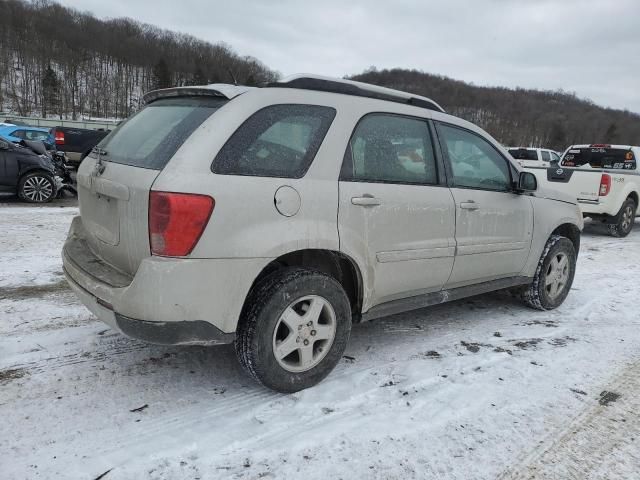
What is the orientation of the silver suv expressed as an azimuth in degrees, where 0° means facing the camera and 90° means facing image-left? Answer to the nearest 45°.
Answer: approximately 225°

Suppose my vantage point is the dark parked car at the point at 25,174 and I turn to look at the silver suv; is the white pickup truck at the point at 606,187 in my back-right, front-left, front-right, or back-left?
front-left

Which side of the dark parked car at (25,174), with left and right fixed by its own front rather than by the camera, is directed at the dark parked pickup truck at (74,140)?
left

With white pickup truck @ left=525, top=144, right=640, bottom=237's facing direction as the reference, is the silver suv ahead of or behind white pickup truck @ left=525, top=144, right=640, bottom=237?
behind

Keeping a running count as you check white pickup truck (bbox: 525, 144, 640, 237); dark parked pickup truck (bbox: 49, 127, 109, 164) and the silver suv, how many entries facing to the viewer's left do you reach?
0

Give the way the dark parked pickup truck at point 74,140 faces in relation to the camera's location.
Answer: facing away from the viewer and to the right of the viewer

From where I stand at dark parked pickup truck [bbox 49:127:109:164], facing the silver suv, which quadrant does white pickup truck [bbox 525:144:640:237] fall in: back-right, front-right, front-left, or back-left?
front-left

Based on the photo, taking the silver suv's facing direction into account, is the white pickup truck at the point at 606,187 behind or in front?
in front

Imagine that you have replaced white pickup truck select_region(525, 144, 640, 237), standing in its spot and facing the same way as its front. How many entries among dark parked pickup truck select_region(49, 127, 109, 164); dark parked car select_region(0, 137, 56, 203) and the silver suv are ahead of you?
0

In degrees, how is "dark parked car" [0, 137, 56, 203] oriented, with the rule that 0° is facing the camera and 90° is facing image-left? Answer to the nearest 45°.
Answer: approximately 270°

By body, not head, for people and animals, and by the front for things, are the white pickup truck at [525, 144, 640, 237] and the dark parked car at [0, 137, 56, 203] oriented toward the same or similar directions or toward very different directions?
same or similar directions

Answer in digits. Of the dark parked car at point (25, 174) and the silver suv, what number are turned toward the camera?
0

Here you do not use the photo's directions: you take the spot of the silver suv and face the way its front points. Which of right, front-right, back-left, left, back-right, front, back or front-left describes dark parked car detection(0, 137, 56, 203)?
left

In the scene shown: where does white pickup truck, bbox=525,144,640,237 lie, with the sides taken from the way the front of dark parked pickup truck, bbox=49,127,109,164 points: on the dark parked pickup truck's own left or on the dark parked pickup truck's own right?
on the dark parked pickup truck's own right

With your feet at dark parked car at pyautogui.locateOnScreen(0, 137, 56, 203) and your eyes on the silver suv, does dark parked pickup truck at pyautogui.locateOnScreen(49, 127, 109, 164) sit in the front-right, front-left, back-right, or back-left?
back-left

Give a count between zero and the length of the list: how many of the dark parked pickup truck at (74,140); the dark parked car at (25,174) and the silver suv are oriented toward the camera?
0

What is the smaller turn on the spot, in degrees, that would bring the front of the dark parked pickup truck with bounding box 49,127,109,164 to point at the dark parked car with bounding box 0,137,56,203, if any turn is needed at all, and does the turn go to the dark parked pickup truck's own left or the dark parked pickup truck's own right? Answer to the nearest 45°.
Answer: approximately 135° to the dark parked pickup truck's own right
